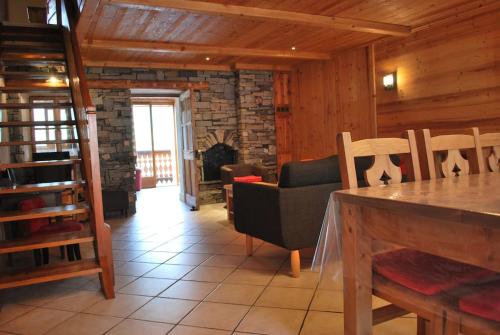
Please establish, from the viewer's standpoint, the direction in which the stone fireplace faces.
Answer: facing the viewer

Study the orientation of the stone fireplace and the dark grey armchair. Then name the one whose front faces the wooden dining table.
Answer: the stone fireplace

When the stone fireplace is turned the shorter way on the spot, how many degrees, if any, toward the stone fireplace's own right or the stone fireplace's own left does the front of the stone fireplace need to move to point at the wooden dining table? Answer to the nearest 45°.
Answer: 0° — it already faces it

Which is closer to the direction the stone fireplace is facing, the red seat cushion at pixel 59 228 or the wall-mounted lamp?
the red seat cushion

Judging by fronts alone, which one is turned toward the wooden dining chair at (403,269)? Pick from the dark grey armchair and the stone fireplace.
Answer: the stone fireplace

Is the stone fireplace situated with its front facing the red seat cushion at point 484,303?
yes

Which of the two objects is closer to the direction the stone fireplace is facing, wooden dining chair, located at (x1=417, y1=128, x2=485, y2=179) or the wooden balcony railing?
the wooden dining chair

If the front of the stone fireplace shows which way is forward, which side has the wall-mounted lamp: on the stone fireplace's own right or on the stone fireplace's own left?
on the stone fireplace's own left

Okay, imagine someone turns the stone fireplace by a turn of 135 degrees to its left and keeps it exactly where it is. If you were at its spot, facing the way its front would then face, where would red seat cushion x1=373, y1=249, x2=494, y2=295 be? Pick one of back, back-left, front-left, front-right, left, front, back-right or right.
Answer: back-right

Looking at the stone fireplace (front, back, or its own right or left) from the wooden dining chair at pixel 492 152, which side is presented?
front

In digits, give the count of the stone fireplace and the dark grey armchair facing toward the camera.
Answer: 1

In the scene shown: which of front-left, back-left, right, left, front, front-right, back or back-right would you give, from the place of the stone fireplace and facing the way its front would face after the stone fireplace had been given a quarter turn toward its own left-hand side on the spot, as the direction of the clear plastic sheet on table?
right

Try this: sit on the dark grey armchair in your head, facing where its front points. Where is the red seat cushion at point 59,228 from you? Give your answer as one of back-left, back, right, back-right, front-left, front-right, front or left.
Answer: front-left

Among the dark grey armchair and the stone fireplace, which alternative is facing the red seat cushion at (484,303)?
the stone fireplace
